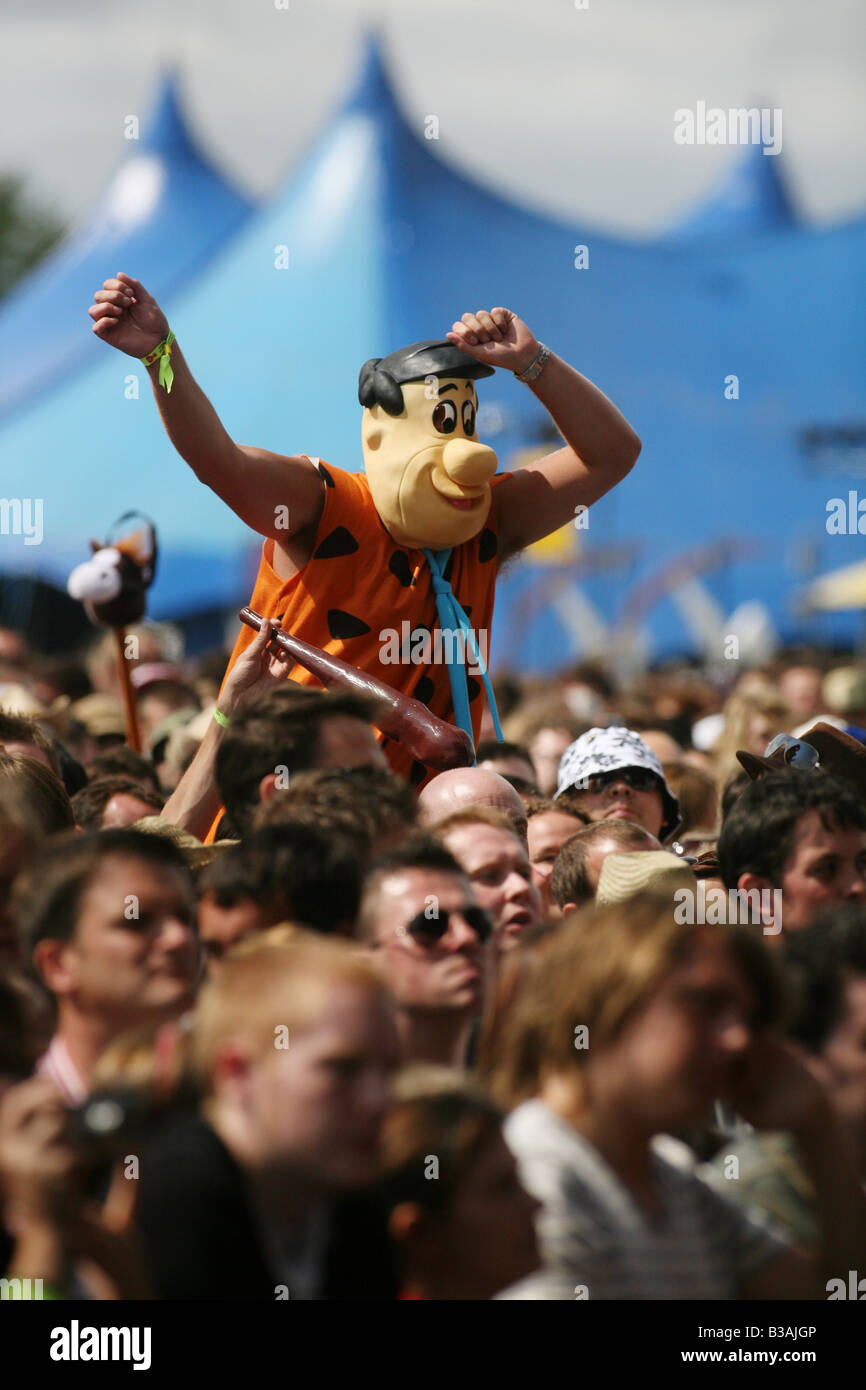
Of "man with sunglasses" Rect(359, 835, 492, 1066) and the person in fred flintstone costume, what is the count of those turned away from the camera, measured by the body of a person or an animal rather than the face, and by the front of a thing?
0

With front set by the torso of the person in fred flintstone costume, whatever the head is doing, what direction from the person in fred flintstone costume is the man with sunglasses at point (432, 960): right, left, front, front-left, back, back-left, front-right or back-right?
front-right

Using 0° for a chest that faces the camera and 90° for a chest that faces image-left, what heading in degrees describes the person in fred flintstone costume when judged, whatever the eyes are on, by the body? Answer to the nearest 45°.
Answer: approximately 315°

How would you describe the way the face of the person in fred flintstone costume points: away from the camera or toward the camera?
toward the camera

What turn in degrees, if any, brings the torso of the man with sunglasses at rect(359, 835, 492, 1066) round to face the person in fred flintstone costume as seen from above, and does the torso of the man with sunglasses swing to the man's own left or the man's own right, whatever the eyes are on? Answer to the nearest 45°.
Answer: approximately 135° to the man's own left

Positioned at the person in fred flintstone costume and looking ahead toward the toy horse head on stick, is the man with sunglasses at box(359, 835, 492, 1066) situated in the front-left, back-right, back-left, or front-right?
back-left

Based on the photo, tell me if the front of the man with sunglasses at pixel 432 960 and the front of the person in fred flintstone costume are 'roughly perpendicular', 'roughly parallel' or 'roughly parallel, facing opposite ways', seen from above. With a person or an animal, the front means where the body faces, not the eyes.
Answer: roughly parallel

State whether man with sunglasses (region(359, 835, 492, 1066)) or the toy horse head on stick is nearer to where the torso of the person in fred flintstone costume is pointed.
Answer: the man with sunglasses

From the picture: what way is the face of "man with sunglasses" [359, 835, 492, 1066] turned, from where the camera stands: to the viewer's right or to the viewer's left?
to the viewer's right
